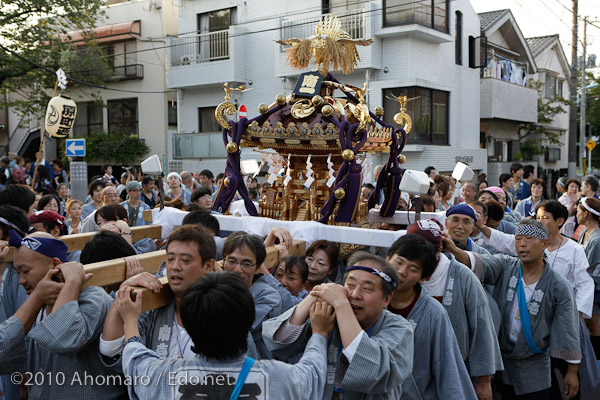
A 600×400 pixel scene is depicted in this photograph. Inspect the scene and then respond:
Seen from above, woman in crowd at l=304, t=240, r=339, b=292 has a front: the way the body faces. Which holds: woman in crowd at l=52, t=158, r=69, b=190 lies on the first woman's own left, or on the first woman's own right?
on the first woman's own right

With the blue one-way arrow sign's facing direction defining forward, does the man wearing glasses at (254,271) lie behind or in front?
in front

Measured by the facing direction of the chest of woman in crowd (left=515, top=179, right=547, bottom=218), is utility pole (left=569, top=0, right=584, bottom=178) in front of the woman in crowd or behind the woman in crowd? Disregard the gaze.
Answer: behind

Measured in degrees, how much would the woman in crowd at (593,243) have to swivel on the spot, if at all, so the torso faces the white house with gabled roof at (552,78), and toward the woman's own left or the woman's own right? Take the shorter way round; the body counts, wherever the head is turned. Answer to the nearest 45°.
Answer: approximately 90° to the woman's own right

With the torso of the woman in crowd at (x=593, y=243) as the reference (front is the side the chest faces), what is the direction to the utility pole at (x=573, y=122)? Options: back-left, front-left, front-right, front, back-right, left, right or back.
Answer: right

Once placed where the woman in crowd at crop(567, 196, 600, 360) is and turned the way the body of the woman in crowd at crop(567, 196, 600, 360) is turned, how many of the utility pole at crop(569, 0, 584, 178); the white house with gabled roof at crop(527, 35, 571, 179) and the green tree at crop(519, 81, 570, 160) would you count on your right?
3

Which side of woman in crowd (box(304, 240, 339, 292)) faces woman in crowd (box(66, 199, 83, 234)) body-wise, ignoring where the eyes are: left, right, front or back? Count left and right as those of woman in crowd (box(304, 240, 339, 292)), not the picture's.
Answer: right

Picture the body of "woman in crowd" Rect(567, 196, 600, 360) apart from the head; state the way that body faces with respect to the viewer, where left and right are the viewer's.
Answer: facing to the left of the viewer

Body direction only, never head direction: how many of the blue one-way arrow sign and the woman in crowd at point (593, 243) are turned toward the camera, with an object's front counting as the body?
1

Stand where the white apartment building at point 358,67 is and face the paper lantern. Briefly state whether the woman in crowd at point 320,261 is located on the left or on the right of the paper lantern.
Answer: left

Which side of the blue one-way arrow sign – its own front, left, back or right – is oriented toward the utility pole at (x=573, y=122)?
left

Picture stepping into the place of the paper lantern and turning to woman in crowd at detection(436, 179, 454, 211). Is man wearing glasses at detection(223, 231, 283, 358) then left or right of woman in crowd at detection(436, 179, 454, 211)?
right

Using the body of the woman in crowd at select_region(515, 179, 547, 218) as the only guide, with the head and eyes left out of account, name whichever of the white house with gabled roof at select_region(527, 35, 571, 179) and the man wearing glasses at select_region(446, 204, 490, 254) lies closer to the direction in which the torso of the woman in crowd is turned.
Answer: the man wearing glasses

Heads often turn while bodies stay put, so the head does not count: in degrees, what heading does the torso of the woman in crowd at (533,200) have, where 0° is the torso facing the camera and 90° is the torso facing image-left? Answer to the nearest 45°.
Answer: approximately 45°
